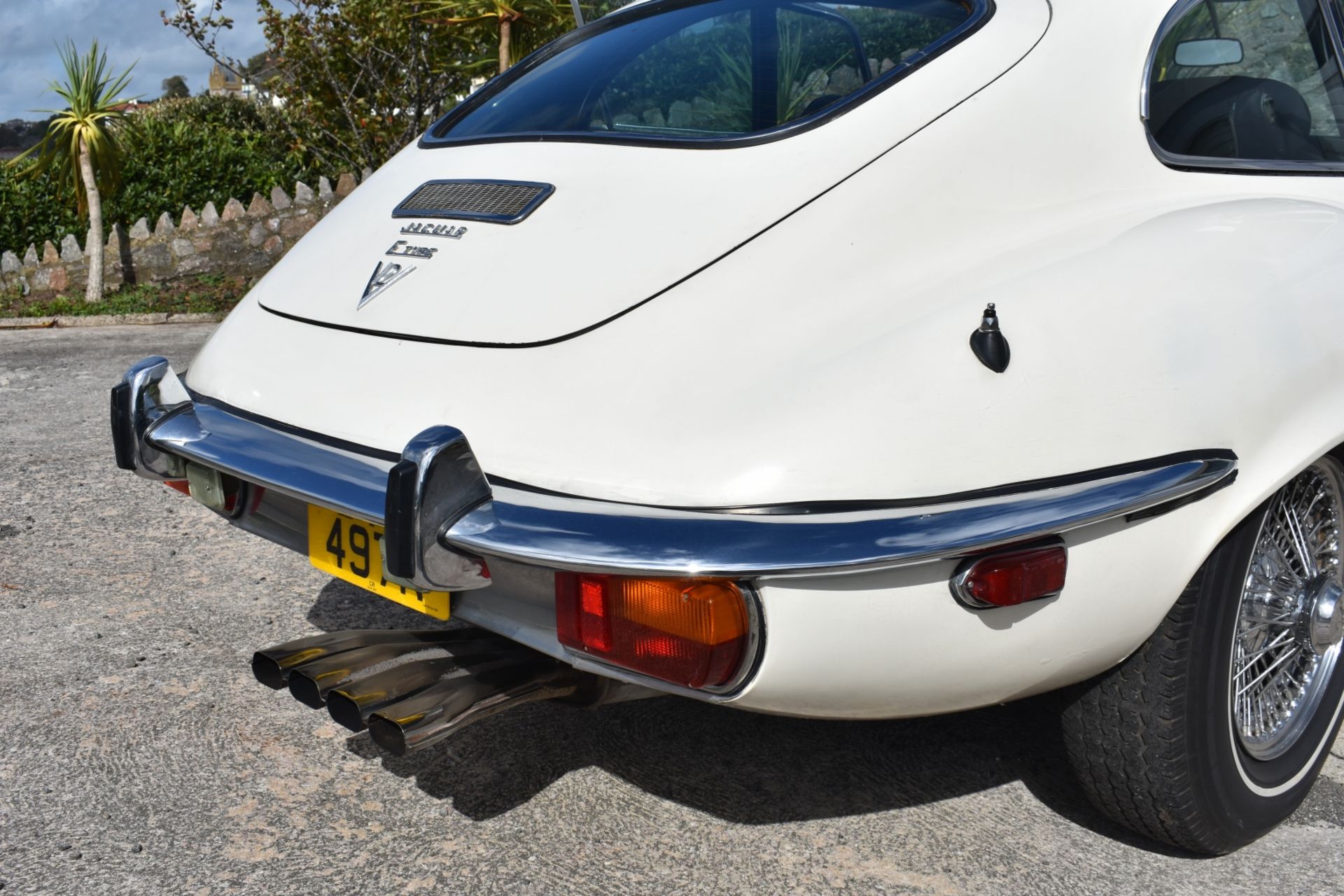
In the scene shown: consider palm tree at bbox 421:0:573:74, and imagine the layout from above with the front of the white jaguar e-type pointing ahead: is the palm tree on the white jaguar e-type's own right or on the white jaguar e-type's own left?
on the white jaguar e-type's own left

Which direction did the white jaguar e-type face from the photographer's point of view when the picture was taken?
facing away from the viewer and to the right of the viewer

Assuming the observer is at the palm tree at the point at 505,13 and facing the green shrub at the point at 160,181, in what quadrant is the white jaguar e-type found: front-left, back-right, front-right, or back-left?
back-left
